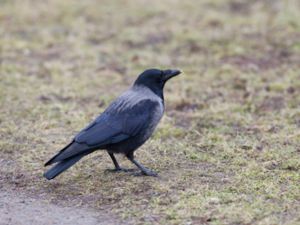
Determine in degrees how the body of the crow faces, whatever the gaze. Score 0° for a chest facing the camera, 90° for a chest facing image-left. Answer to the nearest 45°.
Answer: approximately 270°
